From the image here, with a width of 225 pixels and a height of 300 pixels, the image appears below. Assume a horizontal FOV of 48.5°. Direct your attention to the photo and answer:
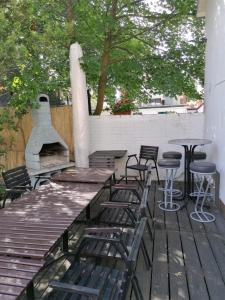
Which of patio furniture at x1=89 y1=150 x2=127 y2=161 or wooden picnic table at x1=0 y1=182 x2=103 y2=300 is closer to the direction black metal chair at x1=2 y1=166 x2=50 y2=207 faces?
the wooden picnic table

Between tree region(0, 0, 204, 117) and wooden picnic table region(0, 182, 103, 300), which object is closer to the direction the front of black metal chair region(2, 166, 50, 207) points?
the wooden picnic table

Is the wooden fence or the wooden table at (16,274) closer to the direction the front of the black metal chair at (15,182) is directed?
the wooden table

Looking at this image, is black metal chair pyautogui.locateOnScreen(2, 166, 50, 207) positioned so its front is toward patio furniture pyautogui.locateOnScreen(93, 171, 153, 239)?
yes

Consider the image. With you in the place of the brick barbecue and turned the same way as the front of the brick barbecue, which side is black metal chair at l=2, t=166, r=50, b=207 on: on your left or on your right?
on your right

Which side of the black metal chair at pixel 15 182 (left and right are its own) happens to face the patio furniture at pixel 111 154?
left

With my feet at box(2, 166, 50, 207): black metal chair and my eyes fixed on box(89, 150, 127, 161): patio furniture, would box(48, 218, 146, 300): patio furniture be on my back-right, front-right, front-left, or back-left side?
back-right

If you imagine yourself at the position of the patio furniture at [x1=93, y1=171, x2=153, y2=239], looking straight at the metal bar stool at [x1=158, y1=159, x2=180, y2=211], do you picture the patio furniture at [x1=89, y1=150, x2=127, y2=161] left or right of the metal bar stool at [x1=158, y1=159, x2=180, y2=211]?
left
